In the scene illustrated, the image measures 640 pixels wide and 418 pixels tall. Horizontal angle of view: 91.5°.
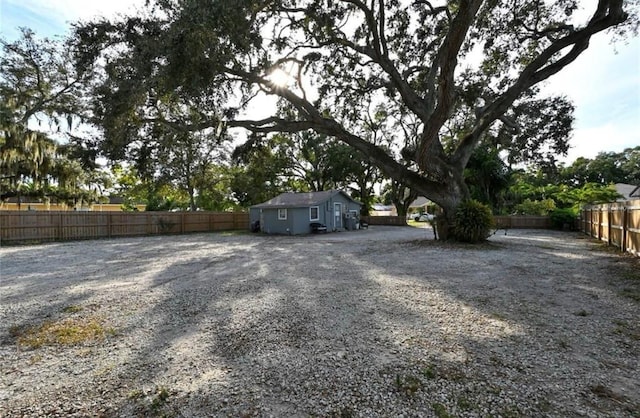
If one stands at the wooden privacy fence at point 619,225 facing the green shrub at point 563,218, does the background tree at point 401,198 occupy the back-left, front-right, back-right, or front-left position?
front-left

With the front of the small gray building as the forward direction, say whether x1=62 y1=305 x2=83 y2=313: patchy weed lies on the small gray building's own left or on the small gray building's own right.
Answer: on the small gray building's own right

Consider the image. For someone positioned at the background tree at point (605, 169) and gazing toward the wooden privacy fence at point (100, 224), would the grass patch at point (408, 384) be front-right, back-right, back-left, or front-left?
front-left

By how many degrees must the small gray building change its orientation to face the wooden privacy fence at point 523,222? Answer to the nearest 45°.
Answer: approximately 45° to its left

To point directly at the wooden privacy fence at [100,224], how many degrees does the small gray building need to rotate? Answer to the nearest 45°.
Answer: approximately 135° to its right

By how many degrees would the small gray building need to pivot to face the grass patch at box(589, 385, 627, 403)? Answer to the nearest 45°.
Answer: approximately 45° to its right

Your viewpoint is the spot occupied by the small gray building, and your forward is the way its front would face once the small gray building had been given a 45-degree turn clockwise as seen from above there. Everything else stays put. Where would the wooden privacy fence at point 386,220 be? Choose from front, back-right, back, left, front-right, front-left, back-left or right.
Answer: back-left

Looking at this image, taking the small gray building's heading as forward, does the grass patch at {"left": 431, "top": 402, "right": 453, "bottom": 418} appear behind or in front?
in front

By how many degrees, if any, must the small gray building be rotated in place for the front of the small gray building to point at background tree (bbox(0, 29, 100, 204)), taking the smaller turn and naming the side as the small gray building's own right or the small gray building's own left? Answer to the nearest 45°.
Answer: approximately 135° to the small gray building's own right

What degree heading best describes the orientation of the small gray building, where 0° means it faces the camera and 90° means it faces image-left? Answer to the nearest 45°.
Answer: approximately 315°

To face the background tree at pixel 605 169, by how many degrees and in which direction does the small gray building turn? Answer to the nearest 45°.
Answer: approximately 90° to its left
